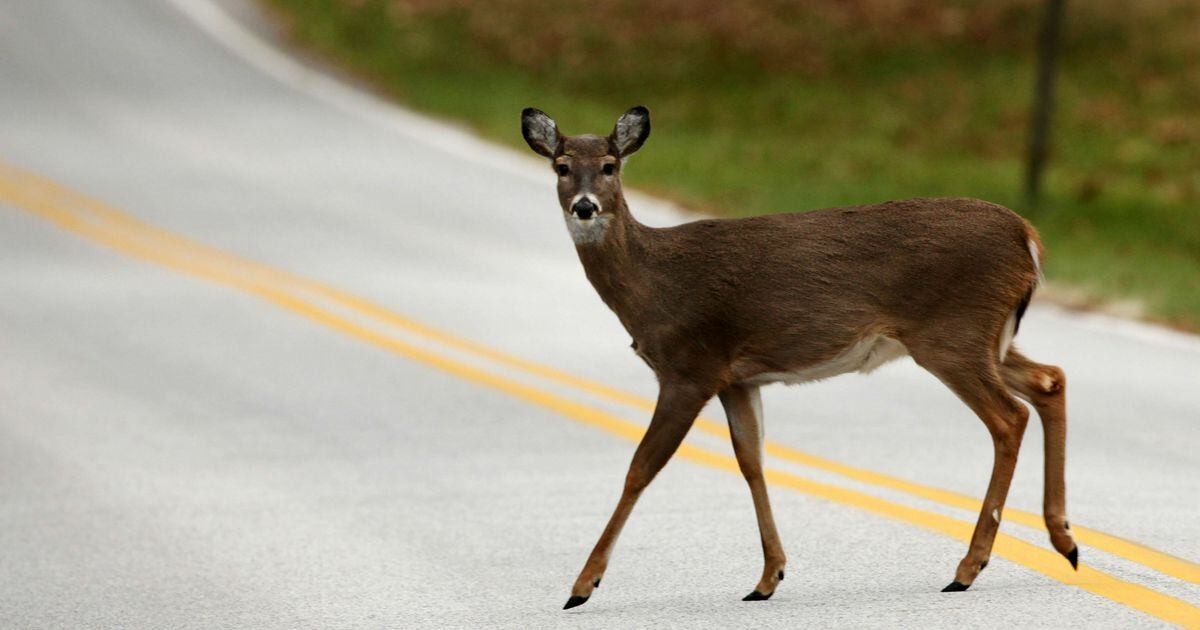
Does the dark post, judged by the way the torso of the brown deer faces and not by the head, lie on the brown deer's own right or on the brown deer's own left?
on the brown deer's own right

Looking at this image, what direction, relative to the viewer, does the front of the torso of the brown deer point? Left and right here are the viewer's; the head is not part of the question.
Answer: facing to the left of the viewer
